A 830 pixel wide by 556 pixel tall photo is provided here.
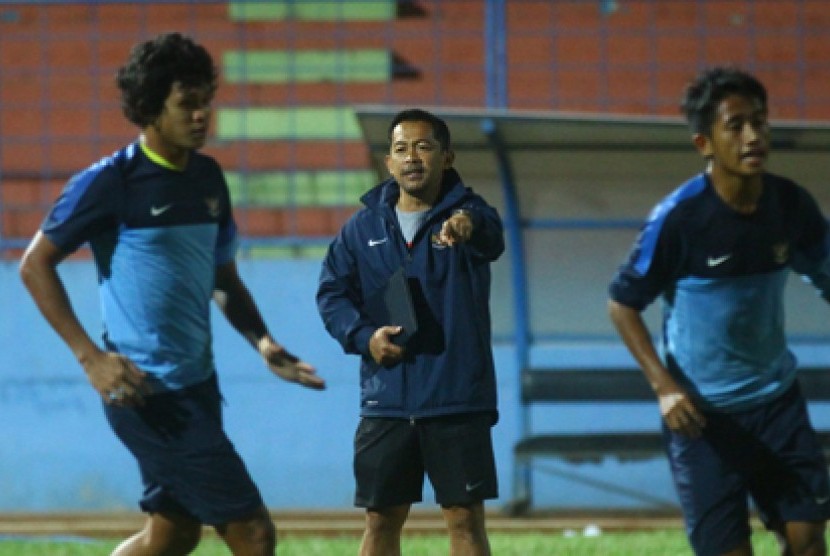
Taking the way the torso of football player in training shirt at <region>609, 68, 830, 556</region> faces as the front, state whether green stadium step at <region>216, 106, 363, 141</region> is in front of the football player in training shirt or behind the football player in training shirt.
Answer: behind

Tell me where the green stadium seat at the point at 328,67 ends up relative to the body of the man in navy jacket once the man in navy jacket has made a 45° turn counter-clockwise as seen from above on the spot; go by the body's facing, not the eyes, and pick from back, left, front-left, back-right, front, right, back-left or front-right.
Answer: back-left

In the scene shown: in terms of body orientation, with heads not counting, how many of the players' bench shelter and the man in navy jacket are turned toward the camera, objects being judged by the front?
2

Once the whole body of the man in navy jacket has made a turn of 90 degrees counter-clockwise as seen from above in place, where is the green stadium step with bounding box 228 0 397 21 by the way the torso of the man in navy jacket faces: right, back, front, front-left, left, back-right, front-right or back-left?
left

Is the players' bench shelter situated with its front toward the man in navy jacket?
yes

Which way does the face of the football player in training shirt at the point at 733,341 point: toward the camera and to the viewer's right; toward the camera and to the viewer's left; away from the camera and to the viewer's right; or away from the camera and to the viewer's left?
toward the camera and to the viewer's right

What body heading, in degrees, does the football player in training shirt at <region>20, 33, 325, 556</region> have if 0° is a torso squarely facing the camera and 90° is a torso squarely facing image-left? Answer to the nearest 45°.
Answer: approximately 315°

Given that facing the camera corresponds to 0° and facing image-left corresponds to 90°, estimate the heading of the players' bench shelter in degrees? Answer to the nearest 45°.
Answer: approximately 0°

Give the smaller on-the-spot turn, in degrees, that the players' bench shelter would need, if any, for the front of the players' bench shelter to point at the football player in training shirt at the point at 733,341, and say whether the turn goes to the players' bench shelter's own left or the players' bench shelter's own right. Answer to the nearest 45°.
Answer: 0° — it already faces them

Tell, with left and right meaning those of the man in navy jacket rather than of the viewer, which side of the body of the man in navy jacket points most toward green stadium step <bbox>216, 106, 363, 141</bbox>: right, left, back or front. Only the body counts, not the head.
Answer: back

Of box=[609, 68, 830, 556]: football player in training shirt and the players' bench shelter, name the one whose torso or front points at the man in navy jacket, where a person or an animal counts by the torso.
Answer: the players' bench shelter
